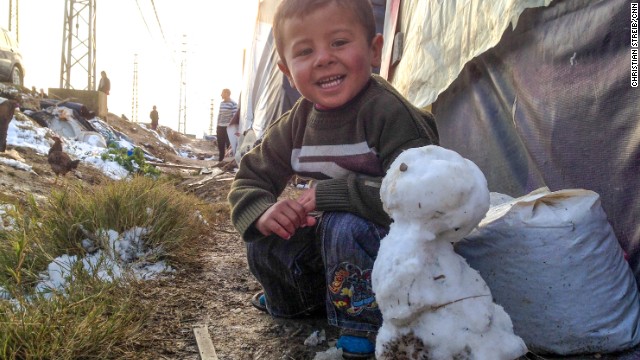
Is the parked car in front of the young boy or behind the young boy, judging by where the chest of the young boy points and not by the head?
behind

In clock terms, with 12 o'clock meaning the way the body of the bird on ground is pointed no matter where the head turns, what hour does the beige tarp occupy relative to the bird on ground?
The beige tarp is roughly at 8 o'clock from the bird on ground.

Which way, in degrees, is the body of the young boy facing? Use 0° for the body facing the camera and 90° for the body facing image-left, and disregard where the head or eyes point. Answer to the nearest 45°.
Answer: approximately 0°

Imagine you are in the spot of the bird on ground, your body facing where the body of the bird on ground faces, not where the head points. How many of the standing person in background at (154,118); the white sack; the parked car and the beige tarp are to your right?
2

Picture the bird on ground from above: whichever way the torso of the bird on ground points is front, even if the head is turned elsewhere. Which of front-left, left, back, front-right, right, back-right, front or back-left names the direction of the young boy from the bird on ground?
left

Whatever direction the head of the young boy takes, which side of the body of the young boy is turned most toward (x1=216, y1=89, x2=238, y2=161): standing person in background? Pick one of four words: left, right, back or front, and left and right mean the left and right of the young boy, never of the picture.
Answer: back

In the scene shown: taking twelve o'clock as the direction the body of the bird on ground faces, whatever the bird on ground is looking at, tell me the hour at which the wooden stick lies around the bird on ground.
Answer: The wooden stick is roughly at 9 o'clock from the bird on ground.

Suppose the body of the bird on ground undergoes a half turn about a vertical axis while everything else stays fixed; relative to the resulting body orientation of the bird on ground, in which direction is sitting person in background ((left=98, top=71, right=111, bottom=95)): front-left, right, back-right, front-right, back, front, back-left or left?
left

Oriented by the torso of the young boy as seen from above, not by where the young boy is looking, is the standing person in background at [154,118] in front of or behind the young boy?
behind

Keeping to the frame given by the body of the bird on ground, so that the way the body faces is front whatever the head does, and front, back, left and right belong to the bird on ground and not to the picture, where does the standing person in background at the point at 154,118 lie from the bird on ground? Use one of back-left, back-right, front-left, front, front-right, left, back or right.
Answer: right

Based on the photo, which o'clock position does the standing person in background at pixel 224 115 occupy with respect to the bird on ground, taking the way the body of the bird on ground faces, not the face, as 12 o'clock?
The standing person in background is roughly at 4 o'clock from the bird on ground.

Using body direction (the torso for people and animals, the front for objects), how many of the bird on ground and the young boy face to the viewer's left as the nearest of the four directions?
1

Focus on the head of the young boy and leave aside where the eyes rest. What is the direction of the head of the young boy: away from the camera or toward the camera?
toward the camera

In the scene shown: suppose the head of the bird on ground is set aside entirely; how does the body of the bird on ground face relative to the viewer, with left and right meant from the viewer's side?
facing to the left of the viewer
